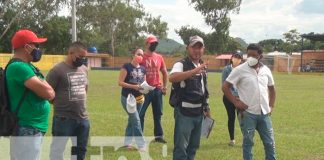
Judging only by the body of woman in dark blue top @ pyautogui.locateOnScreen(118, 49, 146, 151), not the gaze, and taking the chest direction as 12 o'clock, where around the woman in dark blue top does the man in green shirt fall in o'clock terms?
The man in green shirt is roughly at 2 o'clock from the woman in dark blue top.

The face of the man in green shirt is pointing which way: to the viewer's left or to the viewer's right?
to the viewer's right

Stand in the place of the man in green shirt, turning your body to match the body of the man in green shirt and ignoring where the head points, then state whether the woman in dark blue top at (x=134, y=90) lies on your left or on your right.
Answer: on your left

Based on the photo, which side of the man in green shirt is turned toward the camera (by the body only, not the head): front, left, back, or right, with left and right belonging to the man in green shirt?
right

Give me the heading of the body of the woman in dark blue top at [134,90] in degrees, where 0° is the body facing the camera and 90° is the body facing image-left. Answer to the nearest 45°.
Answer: approximately 315°
